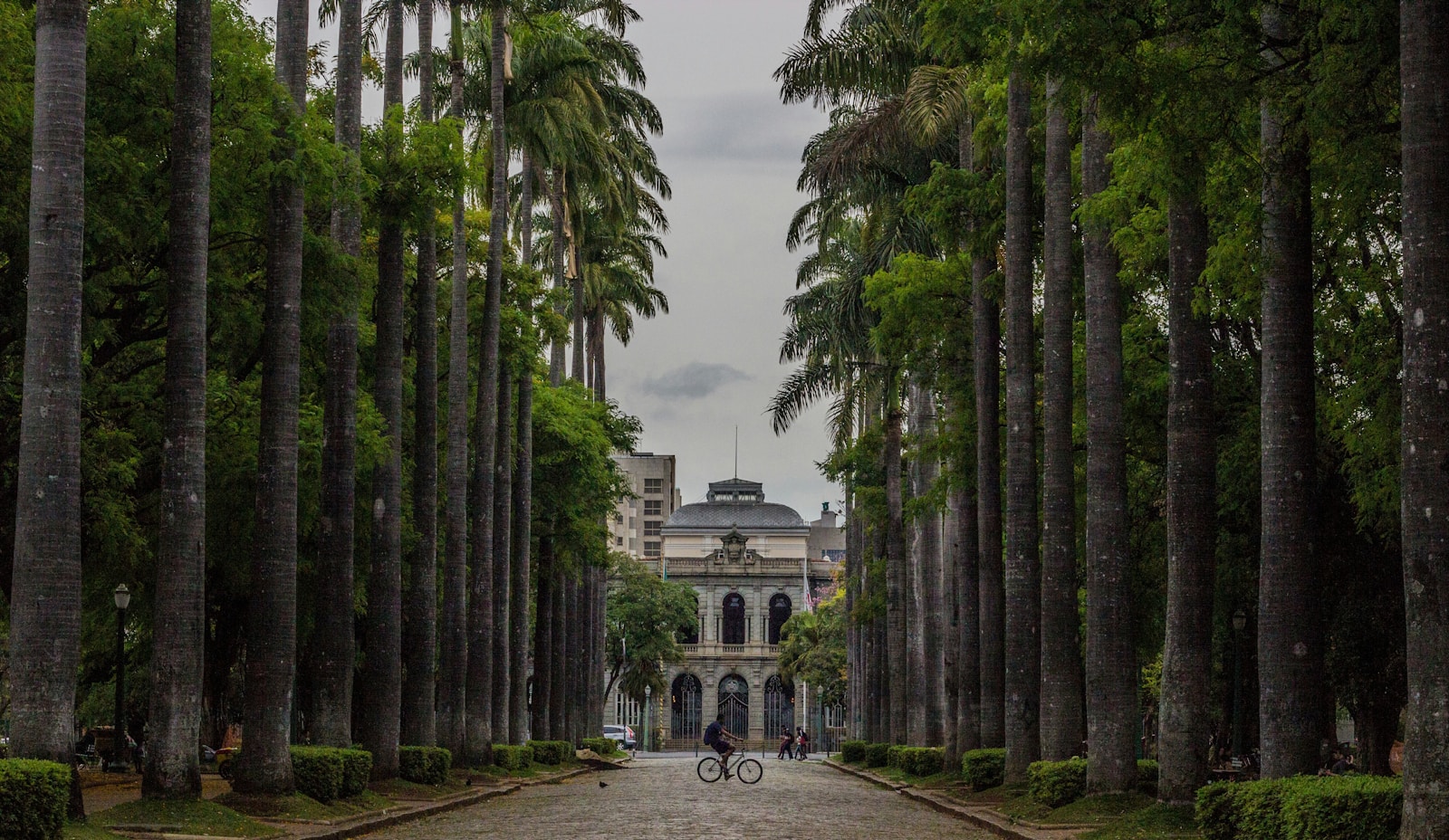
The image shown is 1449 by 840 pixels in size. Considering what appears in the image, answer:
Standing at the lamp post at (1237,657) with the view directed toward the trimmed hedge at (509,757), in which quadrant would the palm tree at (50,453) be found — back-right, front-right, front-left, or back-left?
front-left

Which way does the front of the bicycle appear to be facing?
to the viewer's right

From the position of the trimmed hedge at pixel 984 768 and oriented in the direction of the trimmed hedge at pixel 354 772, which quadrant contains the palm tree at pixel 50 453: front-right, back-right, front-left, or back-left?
front-left

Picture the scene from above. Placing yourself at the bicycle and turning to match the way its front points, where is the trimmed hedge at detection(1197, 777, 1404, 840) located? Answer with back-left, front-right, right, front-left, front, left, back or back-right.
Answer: right

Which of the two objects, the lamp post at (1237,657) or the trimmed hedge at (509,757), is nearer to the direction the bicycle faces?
the lamp post

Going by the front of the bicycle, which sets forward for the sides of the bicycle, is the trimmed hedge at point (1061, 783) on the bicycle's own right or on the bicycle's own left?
on the bicycle's own right

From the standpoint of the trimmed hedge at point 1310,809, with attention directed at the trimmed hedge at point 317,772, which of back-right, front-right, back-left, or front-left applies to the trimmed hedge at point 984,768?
front-right

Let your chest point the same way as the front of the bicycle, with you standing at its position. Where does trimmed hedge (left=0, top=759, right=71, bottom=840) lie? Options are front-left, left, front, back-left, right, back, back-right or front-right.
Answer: right

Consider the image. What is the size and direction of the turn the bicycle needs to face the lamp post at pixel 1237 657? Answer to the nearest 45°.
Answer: approximately 45° to its right
